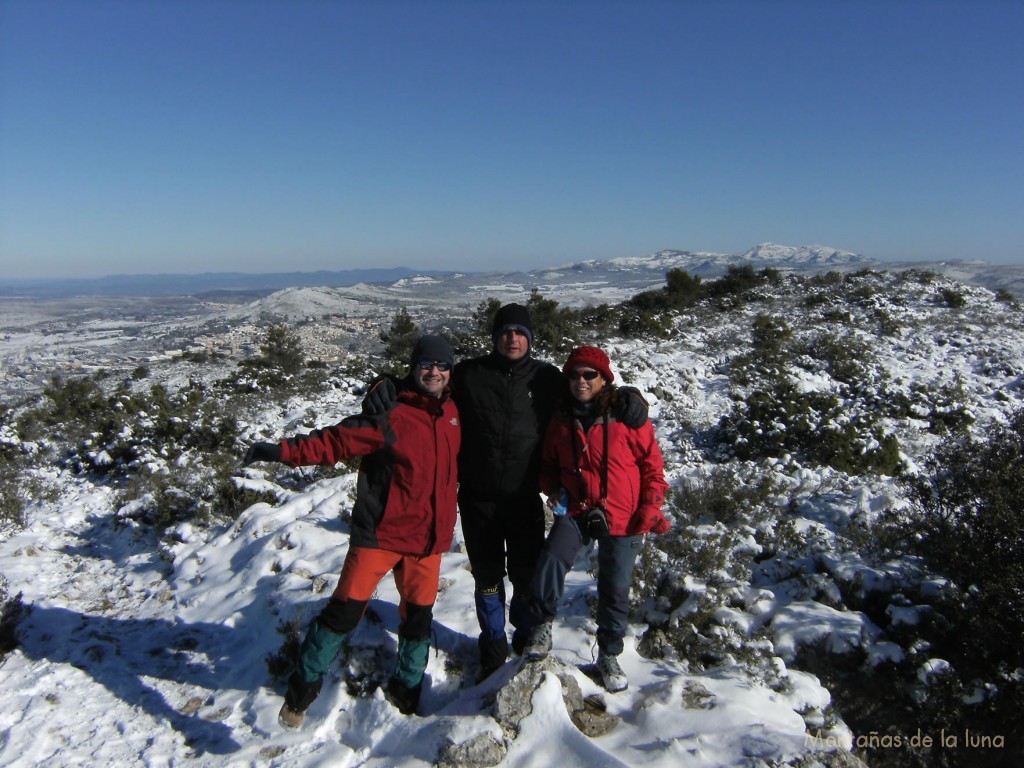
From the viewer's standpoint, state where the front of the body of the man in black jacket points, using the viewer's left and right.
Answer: facing the viewer

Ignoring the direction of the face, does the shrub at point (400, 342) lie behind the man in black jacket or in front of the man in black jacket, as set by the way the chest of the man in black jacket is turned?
behind

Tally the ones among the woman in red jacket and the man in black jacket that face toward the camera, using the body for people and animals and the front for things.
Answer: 2

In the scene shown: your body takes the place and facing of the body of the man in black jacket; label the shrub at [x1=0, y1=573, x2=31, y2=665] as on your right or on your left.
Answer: on your right

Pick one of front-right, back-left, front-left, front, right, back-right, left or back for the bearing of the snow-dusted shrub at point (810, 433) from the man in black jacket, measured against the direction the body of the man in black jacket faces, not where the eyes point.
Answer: back-left

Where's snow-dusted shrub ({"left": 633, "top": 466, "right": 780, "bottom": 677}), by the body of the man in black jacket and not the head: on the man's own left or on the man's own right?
on the man's own left

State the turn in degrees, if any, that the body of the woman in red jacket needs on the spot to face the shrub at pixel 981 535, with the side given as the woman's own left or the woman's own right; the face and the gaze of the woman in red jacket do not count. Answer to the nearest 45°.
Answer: approximately 135° to the woman's own left

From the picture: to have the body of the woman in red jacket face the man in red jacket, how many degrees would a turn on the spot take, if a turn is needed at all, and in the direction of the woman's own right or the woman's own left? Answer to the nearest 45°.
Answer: approximately 90° to the woman's own right

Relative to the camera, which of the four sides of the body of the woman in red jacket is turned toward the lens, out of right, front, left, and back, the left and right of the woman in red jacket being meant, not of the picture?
front
